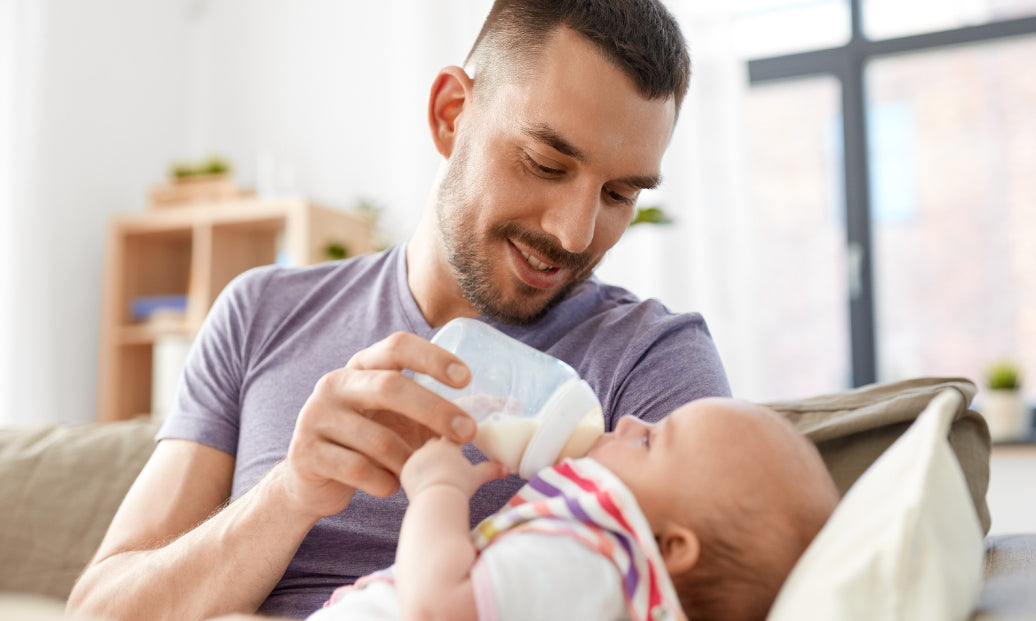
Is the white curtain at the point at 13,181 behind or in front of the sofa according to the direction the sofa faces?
behind

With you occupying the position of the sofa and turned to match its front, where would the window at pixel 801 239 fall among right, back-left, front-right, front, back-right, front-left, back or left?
back-left

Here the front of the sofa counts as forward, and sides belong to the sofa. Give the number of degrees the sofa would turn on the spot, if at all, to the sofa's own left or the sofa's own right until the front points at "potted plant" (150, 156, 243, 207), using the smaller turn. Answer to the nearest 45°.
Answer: approximately 180°

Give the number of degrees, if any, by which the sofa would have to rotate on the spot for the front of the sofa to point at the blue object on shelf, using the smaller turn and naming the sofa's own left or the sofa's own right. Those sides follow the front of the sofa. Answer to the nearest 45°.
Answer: approximately 180°

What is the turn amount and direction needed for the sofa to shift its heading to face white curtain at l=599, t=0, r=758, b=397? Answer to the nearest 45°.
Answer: approximately 135° to its left

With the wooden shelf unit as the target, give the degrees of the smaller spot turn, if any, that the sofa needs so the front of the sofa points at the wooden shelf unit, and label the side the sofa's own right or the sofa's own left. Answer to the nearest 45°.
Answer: approximately 180°

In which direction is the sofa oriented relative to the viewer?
toward the camera

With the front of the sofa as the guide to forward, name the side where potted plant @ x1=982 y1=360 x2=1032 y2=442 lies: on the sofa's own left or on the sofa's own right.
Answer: on the sofa's own left

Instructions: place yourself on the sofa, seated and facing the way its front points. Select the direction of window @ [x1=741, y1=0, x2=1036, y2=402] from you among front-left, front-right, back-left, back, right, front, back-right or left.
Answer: back-left
